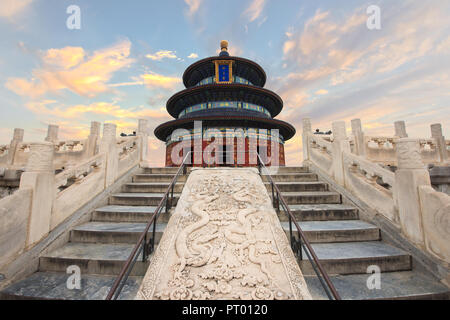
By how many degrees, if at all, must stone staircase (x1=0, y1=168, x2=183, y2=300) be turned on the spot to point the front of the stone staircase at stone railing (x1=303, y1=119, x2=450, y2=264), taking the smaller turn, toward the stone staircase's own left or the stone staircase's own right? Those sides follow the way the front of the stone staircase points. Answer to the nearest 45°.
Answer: approximately 45° to the stone staircase's own left

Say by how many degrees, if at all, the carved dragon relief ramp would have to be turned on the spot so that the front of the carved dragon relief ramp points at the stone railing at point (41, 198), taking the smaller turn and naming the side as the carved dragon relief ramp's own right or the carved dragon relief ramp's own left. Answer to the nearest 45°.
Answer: approximately 90° to the carved dragon relief ramp's own right

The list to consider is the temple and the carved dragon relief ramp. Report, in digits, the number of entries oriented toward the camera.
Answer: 2

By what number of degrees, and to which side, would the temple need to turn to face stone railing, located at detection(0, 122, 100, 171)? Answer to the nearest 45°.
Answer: approximately 45° to its right

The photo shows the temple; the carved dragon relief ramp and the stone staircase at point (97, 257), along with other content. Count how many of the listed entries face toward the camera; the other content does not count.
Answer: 3

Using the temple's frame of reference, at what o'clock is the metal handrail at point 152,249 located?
The metal handrail is roughly at 12 o'clock from the temple.

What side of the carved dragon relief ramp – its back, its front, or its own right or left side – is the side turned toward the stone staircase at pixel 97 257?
right

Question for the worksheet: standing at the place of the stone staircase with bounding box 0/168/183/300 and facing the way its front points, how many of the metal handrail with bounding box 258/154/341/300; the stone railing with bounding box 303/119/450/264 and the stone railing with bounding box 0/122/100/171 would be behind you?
1

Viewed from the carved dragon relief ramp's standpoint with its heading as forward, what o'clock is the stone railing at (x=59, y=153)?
The stone railing is roughly at 4 o'clock from the carved dragon relief ramp.

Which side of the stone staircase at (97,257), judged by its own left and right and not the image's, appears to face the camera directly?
front

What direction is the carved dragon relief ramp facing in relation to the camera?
toward the camera

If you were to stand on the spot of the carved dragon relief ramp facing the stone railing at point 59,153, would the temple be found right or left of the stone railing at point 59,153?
right

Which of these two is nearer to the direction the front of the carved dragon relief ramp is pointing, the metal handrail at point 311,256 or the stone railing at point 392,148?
the metal handrail
